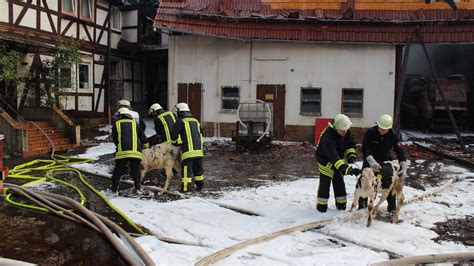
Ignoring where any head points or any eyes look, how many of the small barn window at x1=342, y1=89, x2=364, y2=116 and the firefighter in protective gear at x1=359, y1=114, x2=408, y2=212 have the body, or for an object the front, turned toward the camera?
2

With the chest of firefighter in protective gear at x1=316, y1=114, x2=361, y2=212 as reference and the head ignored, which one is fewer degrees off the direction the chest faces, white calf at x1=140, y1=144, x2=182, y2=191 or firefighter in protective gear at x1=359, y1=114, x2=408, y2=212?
the firefighter in protective gear

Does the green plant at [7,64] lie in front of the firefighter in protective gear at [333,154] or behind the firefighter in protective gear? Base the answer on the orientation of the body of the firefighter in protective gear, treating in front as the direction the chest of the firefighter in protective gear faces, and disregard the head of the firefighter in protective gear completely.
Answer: behind

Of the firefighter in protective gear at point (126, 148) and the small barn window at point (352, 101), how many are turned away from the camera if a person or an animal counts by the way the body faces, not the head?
1

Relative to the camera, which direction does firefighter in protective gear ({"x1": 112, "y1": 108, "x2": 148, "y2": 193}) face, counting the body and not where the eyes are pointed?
away from the camera

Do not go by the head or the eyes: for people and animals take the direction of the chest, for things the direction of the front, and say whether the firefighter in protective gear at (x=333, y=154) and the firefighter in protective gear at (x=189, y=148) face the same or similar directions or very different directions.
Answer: very different directions

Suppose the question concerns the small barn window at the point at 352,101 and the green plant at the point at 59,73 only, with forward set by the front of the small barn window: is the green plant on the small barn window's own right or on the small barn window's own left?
on the small barn window's own right

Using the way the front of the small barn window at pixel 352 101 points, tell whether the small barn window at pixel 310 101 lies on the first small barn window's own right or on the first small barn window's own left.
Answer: on the first small barn window's own right
